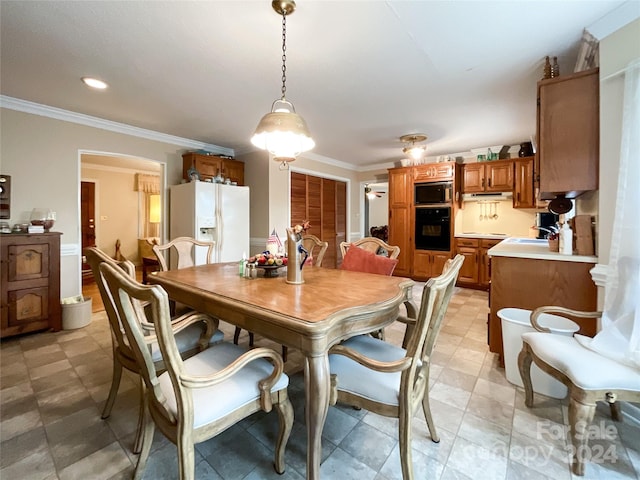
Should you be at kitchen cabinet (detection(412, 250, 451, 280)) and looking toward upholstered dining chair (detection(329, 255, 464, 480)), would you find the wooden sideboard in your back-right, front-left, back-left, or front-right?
front-right

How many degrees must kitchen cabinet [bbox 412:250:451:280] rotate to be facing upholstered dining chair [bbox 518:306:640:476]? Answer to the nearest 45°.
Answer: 0° — it already faces it

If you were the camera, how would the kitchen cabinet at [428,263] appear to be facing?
facing the viewer

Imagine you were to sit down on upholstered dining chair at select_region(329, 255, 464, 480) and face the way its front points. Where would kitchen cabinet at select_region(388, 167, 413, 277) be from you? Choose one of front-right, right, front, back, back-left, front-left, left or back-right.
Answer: front-right

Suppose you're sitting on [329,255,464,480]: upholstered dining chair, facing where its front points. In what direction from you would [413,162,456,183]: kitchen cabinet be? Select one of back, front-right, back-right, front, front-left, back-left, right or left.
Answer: front-right

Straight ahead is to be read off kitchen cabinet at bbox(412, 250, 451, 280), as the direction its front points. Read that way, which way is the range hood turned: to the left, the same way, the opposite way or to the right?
the same way

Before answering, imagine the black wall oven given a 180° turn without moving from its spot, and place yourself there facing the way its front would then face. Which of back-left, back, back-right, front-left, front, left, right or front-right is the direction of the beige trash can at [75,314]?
back-left

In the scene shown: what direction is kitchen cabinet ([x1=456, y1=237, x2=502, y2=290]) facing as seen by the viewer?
toward the camera

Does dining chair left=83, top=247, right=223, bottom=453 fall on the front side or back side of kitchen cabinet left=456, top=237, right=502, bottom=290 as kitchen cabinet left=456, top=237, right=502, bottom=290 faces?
on the front side

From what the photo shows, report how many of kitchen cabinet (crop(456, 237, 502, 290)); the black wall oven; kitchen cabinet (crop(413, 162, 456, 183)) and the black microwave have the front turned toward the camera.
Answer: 4

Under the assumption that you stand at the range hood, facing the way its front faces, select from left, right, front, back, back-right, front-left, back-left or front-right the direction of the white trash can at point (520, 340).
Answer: front

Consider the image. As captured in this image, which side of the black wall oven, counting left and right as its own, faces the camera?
front

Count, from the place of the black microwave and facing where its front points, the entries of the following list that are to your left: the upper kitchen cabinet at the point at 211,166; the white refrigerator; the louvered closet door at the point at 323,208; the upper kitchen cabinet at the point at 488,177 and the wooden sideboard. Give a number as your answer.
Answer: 1

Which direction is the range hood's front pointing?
toward the camera

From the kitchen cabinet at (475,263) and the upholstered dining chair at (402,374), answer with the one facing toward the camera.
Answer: the kitchen cabinet

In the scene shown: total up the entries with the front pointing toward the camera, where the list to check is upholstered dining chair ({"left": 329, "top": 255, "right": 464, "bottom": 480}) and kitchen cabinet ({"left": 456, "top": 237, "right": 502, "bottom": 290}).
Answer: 1

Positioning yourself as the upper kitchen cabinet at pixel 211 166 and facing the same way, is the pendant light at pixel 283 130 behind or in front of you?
in front

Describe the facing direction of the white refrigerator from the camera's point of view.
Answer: facing the viewer and to the right of the viewer
